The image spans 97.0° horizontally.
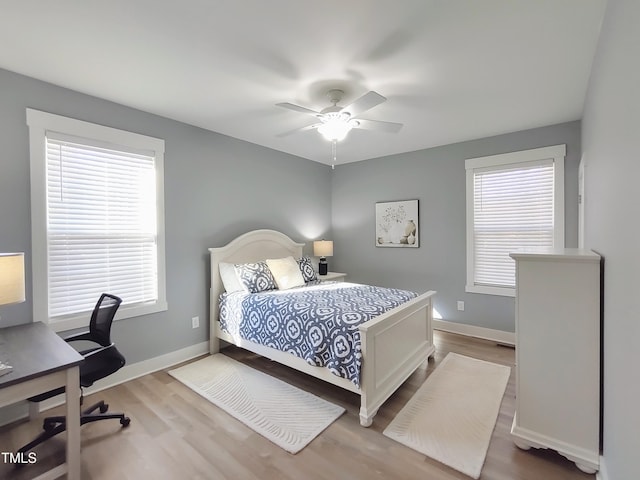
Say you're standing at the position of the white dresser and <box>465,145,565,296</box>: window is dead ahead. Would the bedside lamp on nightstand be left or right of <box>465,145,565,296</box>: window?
left

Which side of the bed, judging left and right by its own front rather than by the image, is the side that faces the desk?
right

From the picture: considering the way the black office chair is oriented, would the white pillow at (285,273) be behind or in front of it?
behind

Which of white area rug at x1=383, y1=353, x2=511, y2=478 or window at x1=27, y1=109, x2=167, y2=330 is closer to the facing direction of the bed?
the white area rug

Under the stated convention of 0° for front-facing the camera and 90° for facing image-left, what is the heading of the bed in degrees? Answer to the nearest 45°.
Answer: approximately 315°

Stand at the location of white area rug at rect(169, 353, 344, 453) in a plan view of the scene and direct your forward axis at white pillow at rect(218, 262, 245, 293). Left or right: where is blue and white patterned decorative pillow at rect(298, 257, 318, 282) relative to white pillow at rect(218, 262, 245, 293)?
right

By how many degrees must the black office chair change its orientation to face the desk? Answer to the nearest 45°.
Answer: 0° — it already faces it

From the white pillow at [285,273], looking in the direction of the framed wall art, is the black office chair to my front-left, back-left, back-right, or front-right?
back-right

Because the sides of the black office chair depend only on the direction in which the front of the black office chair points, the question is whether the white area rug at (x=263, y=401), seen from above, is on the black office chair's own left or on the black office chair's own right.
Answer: on the black office chair's own left

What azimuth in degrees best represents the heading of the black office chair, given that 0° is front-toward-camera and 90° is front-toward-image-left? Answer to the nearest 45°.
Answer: approximately 45°
